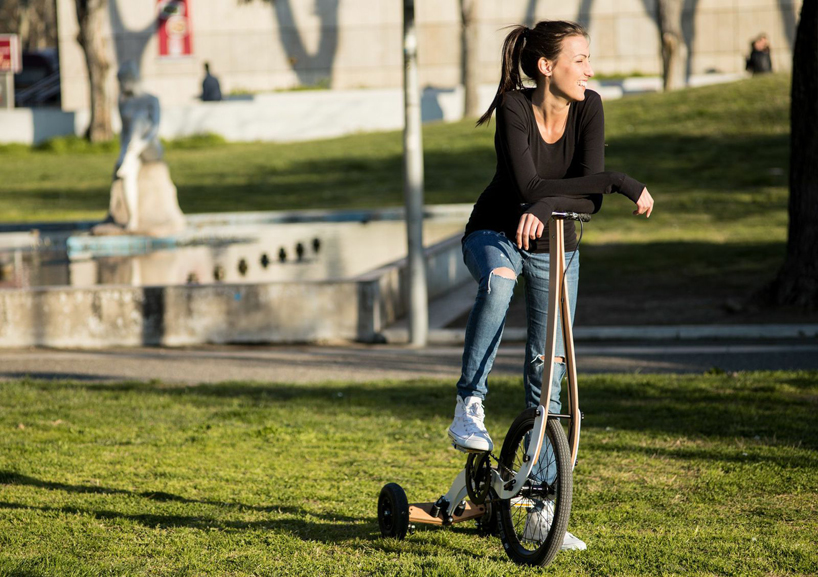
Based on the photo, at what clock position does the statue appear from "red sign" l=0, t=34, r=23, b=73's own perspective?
The statue is roughly at 12 o'clock from the red sign.

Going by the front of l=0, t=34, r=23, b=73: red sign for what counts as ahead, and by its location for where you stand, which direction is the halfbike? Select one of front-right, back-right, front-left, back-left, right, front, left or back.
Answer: front

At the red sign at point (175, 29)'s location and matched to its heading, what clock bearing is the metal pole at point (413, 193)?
The metal pole is roughly at 12 o'clock from the red sign.

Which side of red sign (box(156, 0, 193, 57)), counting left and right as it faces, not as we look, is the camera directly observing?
front

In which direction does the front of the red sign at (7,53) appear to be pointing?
toward the camera

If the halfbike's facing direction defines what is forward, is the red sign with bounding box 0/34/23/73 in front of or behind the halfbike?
behind

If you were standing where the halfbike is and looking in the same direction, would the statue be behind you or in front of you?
behind

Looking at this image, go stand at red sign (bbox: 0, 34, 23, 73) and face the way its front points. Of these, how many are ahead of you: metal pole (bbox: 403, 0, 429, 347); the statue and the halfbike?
3

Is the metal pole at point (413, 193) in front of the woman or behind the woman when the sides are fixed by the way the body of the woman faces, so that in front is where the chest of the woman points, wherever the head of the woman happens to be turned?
behind

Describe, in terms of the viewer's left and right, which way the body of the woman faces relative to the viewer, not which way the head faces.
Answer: facing the viewer and to the right of the viewer

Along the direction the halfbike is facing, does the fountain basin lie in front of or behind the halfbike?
behind

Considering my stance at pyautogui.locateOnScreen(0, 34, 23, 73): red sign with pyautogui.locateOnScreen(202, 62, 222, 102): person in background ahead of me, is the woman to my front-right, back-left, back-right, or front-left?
front-right

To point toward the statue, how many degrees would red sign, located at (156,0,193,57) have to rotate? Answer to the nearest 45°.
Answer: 0° — it already faces it

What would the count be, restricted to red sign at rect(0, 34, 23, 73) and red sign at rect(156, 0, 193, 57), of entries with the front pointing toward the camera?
2

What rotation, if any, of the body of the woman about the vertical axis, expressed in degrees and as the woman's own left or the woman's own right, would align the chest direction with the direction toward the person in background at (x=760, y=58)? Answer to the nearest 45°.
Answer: approximately 135° to the woman's own left

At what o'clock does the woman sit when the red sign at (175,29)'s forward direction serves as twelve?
The woman is roughly at 12 o'clock from the red sign.
